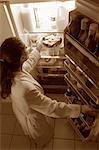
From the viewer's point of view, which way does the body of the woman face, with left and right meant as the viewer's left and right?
facing away from the viewer and to the right of the viewer

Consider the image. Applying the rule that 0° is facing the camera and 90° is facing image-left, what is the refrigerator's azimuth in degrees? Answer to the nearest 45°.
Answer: approximately 0°

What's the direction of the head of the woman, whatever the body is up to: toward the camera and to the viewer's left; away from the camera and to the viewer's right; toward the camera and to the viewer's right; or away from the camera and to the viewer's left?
away from the camera and to the viewer's right
